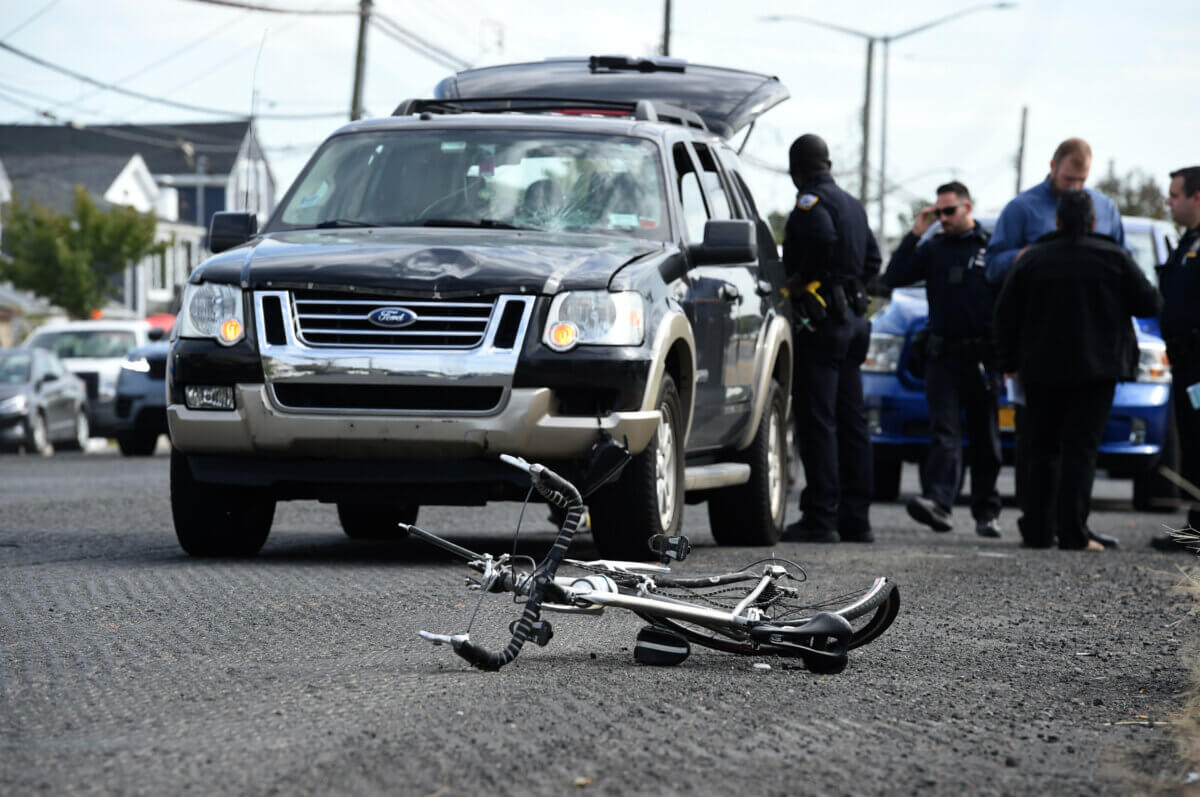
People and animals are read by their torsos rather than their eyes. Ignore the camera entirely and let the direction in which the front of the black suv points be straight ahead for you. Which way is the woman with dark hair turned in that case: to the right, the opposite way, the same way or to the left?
the opposite way

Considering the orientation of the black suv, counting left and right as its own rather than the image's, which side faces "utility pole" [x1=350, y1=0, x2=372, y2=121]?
back

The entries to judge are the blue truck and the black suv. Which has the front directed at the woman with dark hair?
the blue truck

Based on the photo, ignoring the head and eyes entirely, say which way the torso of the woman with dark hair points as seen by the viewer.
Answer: away from the camera

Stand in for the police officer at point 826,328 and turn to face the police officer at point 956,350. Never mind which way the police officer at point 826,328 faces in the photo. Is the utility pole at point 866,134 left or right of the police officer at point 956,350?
left

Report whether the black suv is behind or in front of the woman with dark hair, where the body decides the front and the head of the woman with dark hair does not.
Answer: behind

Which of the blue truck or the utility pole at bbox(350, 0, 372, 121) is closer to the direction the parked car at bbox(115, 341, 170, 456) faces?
the blue truck

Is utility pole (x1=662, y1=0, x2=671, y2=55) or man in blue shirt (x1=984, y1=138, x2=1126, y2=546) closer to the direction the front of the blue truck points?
the man in blue shirt

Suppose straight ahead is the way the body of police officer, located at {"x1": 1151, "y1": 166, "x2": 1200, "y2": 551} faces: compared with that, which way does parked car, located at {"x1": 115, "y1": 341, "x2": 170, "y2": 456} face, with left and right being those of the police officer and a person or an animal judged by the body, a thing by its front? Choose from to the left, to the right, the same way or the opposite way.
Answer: to the left

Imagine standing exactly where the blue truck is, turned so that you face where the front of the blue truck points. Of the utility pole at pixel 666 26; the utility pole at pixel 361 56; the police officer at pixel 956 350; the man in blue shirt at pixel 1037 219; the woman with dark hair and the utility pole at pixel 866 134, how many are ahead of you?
3

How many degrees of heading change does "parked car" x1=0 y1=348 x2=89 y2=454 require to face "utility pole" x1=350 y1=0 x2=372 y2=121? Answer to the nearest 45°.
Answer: approximately 180°
